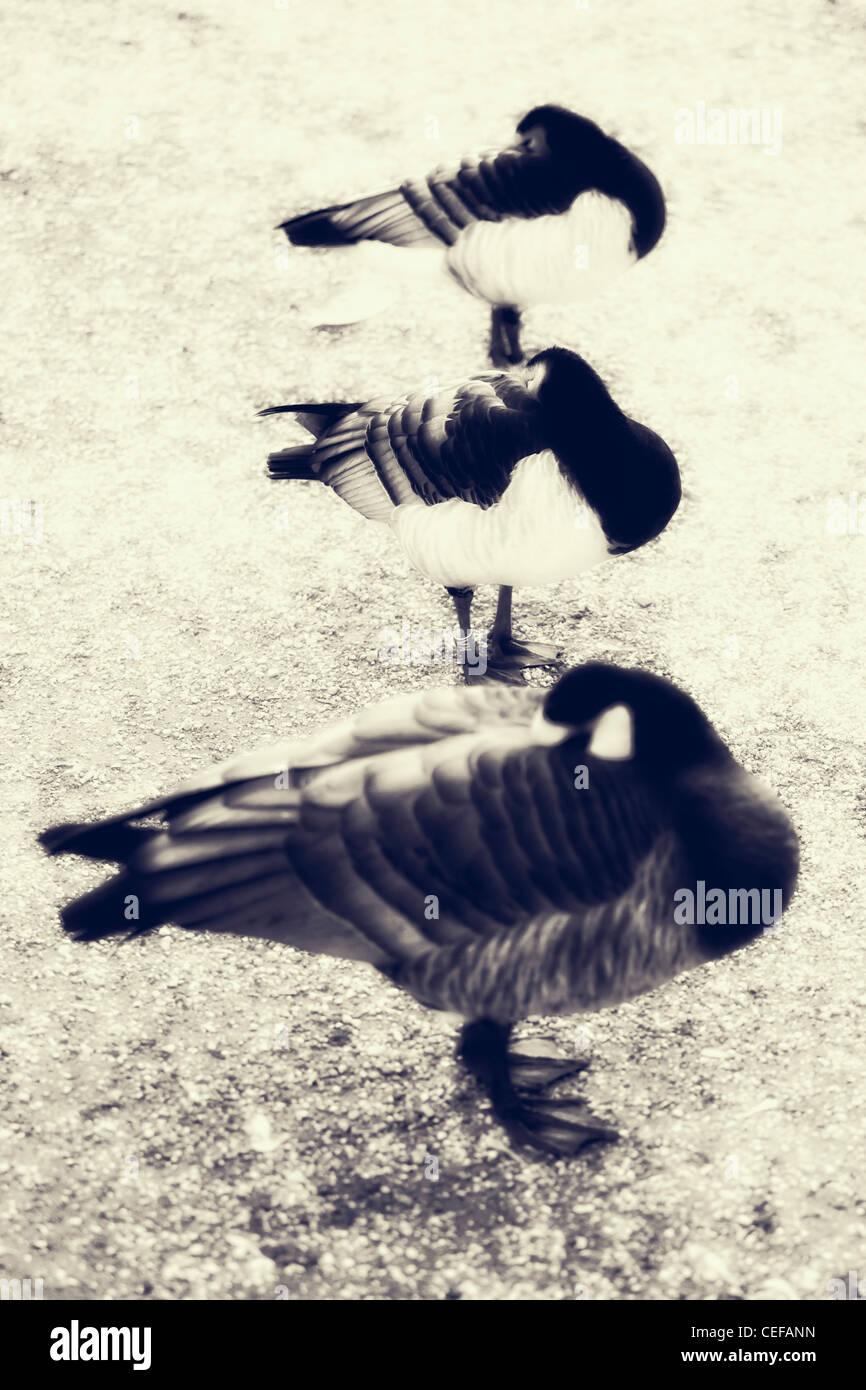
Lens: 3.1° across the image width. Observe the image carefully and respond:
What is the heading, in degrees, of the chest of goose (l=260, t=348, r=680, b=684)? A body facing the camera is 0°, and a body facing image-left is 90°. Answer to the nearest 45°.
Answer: approximately 270°

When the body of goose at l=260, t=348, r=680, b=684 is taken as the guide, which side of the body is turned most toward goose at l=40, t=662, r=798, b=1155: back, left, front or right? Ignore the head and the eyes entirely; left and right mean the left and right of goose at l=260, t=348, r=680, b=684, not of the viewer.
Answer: right

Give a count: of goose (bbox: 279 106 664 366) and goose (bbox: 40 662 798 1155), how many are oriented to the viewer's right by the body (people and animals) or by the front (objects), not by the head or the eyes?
2

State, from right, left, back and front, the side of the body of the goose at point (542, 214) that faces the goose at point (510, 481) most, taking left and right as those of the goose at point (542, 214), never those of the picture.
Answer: right

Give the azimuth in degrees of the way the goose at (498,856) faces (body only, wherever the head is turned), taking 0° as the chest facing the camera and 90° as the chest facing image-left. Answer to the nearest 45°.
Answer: approximately 270°

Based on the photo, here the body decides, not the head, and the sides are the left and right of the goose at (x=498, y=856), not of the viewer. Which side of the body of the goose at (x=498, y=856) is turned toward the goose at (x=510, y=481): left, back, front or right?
left

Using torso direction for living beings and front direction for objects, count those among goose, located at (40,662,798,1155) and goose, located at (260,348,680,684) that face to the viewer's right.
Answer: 2

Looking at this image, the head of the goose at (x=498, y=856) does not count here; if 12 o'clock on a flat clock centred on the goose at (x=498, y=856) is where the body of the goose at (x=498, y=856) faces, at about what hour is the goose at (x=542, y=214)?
the goose at (x=542, y=214) is roughly at 9 o'clock from the goose at (x=498, y=856).

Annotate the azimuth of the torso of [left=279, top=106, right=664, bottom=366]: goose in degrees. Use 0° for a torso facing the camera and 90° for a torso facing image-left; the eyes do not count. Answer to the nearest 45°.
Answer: approximately 270°
